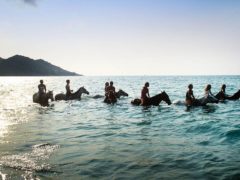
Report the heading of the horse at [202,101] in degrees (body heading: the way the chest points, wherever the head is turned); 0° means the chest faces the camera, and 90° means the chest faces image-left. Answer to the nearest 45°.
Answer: approximately 270°

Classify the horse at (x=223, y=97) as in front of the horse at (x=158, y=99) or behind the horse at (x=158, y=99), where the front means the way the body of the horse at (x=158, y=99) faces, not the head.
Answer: in front

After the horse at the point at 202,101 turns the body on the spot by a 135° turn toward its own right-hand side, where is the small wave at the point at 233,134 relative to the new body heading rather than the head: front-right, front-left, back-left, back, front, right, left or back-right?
front-left

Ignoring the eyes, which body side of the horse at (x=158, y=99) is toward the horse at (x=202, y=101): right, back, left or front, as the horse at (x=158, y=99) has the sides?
front

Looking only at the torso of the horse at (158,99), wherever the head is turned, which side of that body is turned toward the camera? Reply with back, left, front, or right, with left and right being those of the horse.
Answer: right

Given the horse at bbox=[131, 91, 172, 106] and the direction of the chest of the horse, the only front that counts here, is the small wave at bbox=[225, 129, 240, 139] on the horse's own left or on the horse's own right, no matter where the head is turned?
on the horse's own right

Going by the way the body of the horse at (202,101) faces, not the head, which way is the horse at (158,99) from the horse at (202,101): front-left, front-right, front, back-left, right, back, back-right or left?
back

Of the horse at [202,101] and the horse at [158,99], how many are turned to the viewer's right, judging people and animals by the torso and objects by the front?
2

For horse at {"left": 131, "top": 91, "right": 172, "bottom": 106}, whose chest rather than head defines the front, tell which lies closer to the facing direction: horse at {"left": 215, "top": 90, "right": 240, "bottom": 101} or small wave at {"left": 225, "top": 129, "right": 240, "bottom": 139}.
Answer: the horse

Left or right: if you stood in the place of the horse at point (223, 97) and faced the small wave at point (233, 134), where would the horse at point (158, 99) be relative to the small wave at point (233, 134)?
right
